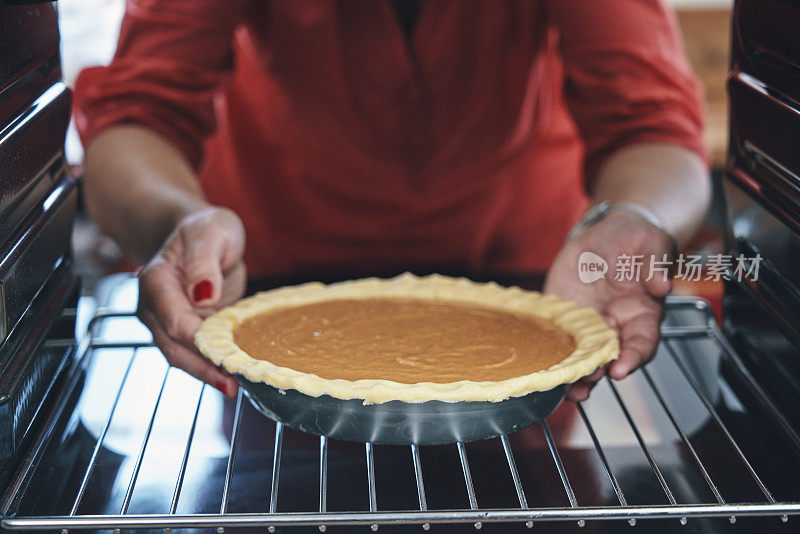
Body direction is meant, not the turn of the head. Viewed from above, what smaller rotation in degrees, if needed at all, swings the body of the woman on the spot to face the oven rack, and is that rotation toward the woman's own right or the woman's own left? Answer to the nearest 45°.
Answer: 0° — they already face it

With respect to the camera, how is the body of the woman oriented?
toward the camera
